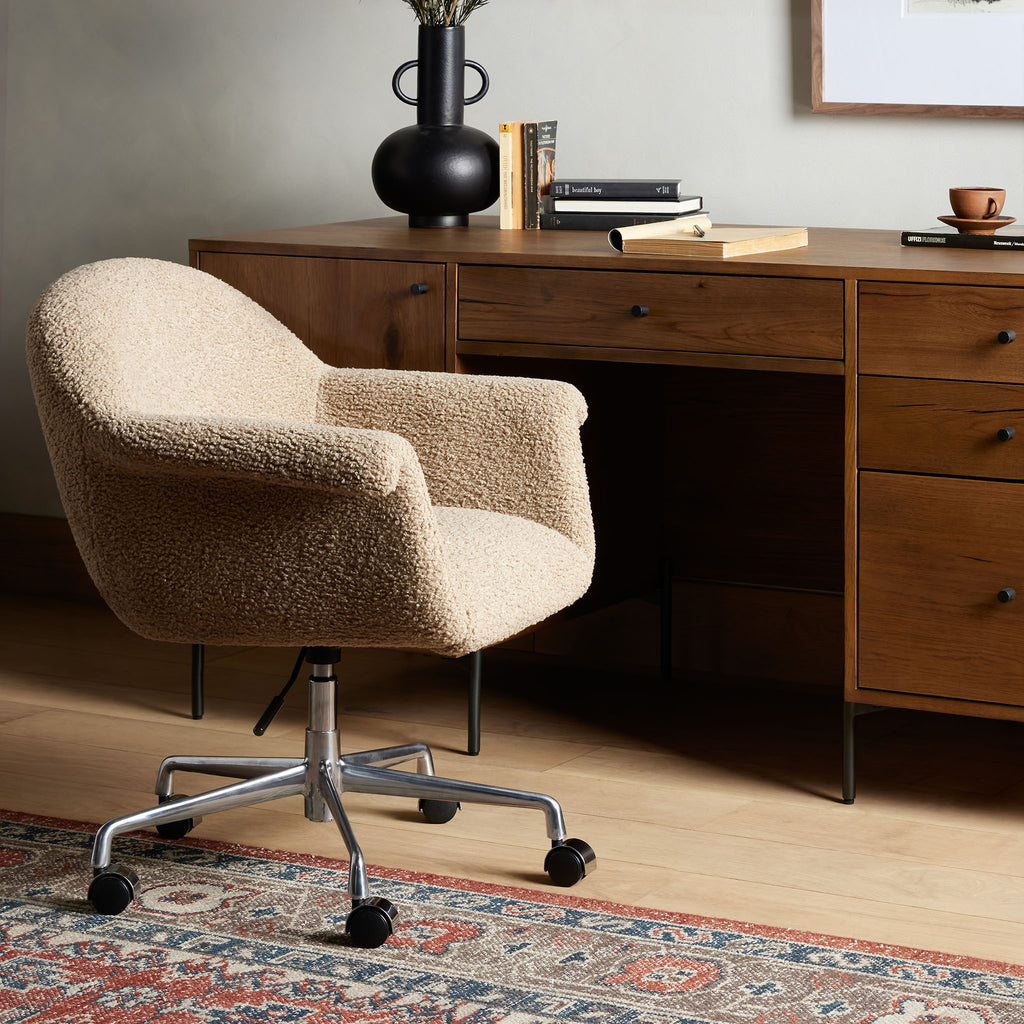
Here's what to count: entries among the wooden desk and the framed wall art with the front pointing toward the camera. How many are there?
2

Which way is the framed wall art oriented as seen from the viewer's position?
toward the camera

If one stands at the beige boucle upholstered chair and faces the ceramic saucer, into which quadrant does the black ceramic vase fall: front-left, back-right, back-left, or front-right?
front-left

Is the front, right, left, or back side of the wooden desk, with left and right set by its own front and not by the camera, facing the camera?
front

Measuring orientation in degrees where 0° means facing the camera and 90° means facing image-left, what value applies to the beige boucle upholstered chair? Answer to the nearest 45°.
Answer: approximately 315°

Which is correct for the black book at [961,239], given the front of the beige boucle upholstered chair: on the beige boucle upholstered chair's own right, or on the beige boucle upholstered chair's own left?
on the beige boucle upholstered chair's own left

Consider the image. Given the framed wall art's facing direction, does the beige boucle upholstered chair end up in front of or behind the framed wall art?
in front
